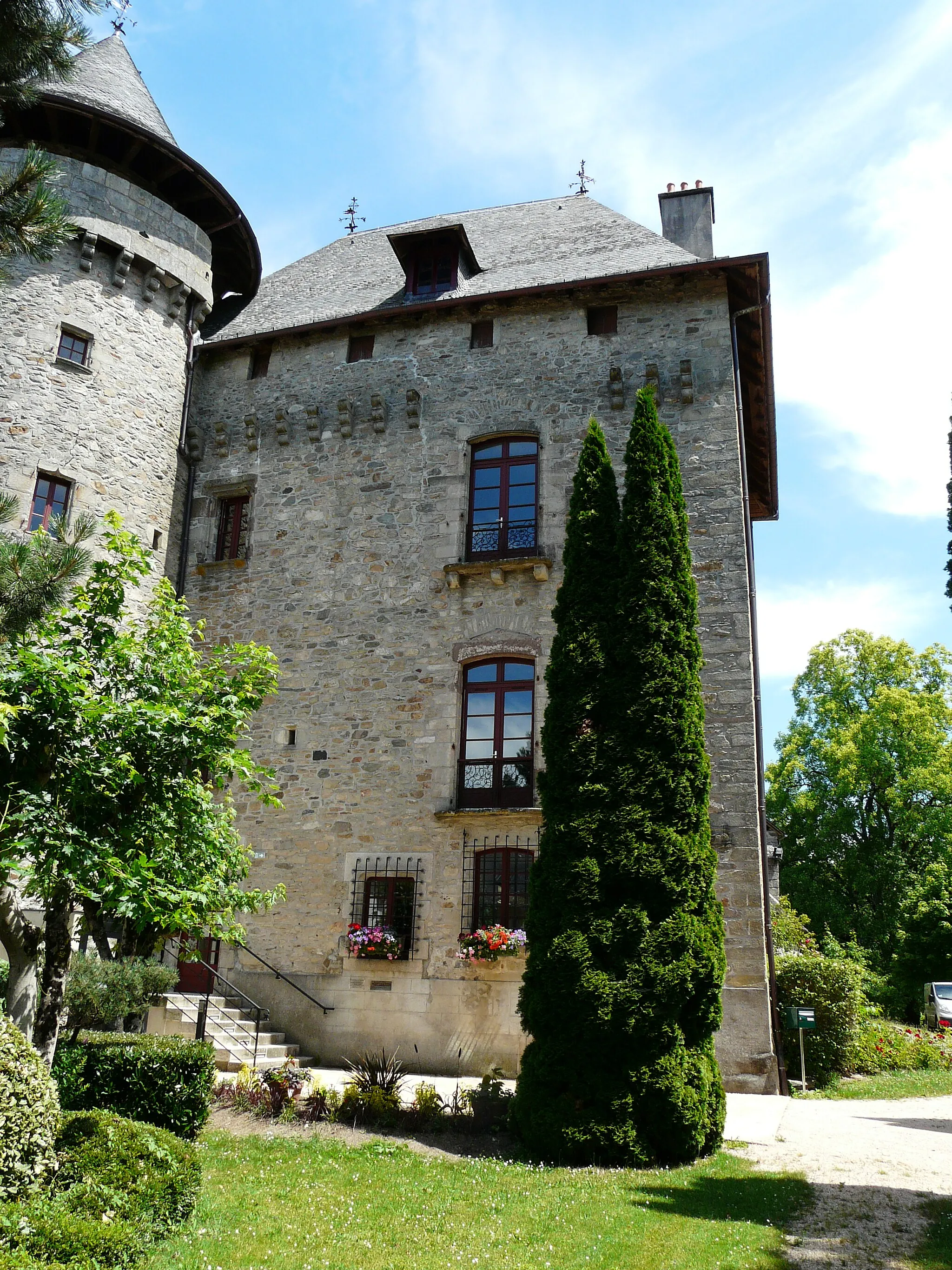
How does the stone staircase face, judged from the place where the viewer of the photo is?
facing the viewer and to the right of the viewer

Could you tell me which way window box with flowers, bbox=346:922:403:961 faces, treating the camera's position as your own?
facing the viewer

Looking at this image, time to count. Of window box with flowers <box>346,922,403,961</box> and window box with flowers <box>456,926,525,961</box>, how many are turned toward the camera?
2

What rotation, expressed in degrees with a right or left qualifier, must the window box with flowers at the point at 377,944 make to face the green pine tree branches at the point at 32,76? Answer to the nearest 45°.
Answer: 0° — it already faces it

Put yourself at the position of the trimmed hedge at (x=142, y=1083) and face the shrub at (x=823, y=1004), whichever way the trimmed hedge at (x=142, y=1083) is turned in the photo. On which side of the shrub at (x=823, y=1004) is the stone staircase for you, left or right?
left

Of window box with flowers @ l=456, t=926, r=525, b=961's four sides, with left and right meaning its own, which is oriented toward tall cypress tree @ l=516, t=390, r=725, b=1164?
front

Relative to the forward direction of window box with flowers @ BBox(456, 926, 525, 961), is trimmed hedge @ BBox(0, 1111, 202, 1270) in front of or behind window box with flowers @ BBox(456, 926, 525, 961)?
in front

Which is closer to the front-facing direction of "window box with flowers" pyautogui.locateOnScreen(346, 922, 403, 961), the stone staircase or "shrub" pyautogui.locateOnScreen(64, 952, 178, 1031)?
the shrub

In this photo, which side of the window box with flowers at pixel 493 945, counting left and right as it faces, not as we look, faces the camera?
front

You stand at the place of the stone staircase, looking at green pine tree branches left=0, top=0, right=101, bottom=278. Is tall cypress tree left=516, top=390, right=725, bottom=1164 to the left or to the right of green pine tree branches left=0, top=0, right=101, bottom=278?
left

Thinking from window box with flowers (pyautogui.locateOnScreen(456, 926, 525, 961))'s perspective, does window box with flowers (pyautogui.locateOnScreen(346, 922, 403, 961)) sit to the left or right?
on its right

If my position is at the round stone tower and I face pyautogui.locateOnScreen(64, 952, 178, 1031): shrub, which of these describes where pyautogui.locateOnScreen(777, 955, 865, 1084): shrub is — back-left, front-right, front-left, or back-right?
front-left

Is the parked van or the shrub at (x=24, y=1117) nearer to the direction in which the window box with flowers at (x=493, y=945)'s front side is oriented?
the shrub
